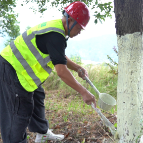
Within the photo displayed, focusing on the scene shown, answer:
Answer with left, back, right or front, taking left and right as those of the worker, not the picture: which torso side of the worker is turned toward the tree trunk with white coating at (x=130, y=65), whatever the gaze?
front

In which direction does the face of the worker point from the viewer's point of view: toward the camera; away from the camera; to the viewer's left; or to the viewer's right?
to the viewer's right

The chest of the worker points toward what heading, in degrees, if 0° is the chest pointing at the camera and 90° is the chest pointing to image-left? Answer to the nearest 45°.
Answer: approximately 270°
